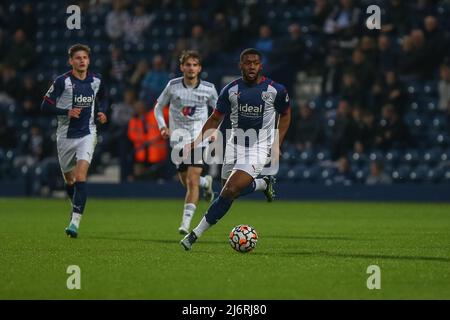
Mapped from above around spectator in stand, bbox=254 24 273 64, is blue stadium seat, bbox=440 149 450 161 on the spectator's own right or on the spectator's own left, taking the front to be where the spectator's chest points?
on the spectator's own left

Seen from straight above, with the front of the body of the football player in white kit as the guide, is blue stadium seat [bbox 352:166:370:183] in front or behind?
behind
